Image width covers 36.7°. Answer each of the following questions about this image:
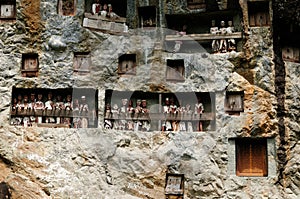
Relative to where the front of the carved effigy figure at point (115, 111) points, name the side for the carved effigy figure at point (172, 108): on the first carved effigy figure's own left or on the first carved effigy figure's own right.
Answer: on the first carved effigy figure's own left

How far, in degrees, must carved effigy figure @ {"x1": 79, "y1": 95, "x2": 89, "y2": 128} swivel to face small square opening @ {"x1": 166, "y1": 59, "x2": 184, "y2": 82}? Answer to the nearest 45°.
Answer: approximately 90° to its left

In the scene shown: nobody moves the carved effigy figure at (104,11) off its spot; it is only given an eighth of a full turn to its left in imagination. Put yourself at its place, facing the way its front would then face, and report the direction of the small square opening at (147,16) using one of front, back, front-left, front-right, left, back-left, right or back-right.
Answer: front-left

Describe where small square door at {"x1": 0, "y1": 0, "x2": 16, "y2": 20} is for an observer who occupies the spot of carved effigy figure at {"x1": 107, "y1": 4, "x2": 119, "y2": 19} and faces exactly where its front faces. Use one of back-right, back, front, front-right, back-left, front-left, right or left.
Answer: back-right

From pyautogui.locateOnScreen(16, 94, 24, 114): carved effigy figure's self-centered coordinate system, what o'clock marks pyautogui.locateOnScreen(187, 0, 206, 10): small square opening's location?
The small square opening is roughly at 9 o'clock from the carved effigy figure.

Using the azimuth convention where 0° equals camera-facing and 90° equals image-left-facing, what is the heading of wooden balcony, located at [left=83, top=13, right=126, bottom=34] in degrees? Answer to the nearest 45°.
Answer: approximately 0°

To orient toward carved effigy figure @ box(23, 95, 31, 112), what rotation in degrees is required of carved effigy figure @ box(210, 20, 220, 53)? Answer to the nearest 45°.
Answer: approximately 90° to its right

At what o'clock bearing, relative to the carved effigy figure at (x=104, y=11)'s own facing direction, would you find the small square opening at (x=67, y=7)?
The small square opening is roughly at 3 o'clock from the carved effigy figure.

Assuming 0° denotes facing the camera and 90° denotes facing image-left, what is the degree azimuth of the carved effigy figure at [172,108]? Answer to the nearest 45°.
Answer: approximately 0°

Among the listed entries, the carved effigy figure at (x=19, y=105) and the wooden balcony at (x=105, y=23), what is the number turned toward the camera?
2

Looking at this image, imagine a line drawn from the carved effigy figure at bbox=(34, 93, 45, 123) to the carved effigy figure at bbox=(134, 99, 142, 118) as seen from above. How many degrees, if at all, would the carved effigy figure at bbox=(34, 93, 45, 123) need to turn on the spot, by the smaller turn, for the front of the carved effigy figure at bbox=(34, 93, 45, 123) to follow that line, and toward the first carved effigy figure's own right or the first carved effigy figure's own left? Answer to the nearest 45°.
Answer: approximately 90° to the first carved effigy figure's own left

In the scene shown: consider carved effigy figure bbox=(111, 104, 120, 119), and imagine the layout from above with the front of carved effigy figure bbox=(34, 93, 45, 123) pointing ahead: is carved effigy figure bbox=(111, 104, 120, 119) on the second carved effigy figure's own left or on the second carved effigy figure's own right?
on the second carved effigy figure's own left
